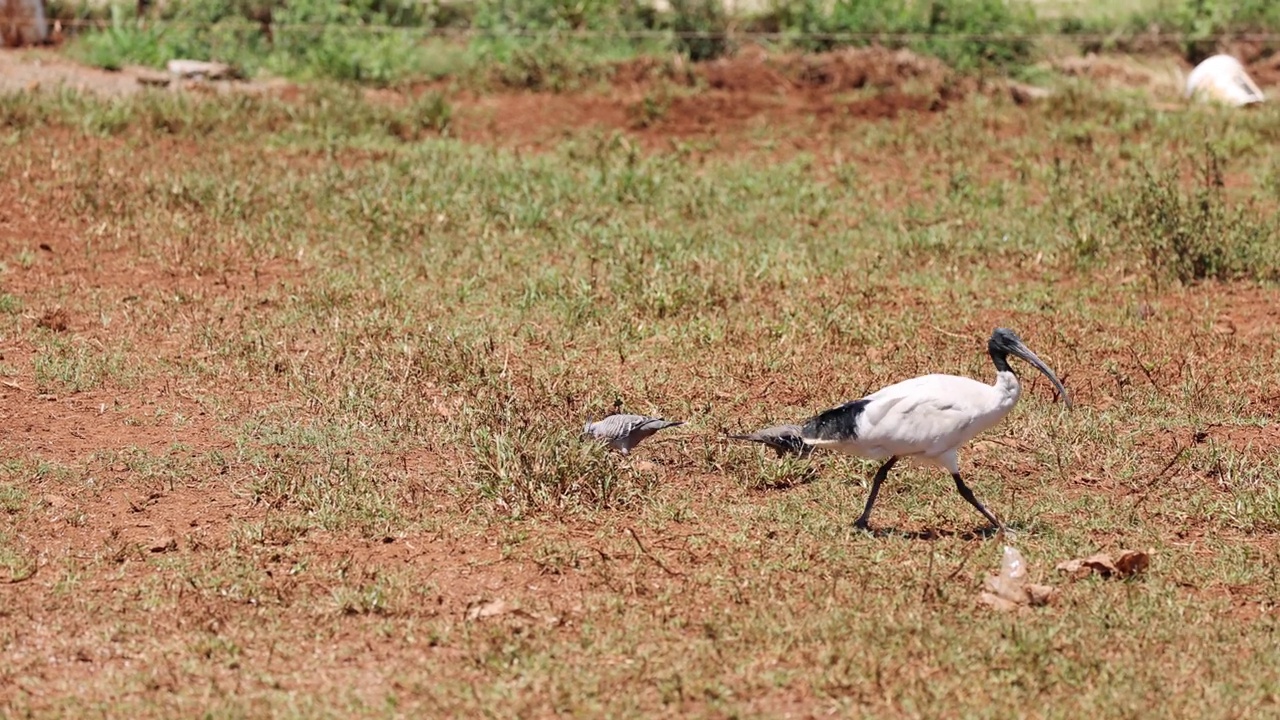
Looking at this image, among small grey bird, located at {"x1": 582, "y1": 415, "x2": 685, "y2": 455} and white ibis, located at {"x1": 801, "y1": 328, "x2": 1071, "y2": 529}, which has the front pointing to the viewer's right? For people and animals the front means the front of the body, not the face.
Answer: the white ibis

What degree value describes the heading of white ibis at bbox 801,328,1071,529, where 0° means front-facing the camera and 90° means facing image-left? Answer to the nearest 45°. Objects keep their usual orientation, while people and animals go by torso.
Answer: approximately 270°

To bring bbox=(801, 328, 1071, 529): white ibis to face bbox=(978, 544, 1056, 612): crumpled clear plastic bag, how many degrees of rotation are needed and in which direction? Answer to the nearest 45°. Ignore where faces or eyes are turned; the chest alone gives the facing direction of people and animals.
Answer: approximately 45° to its right

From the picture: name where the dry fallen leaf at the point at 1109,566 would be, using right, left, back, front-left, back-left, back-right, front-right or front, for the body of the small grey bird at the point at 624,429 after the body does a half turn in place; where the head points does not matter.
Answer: front-right

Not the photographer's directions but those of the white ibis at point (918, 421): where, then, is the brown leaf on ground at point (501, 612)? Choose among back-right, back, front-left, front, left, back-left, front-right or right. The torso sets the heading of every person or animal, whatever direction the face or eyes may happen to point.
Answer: back-right

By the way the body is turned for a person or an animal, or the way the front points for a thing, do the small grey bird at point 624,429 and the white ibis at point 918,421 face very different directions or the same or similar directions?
very different directions

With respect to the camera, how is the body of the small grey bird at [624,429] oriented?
to the viewer's left

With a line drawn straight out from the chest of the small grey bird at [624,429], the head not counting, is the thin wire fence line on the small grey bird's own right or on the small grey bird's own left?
on the small grey bird's own right

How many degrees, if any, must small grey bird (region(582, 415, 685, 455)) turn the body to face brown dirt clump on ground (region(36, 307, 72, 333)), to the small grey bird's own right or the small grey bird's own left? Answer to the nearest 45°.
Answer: approximately 45° to the small grey bird's own right

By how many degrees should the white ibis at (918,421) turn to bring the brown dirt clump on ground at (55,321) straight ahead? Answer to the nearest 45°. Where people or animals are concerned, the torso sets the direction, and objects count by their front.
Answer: approximately 180°

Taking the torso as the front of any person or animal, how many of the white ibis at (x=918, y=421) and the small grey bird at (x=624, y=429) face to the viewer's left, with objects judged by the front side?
1

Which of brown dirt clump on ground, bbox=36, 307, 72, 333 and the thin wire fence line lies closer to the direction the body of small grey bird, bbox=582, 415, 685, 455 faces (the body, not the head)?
the brown dirt clump on ground

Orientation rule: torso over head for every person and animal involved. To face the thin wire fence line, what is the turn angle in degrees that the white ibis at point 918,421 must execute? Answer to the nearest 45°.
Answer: approximately 90° to its left

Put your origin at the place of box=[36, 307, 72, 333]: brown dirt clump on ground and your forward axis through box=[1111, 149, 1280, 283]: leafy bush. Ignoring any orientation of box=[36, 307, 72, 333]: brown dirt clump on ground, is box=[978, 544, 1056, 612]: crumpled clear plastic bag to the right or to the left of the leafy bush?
right

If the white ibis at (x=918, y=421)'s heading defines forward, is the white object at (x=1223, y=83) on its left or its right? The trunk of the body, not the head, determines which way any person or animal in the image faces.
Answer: on its left

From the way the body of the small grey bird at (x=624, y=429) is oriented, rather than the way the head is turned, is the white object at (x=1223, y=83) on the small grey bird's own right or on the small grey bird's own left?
on the small grey bird's own right

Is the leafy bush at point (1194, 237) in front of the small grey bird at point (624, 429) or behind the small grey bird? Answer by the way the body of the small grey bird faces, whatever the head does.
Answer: behind
